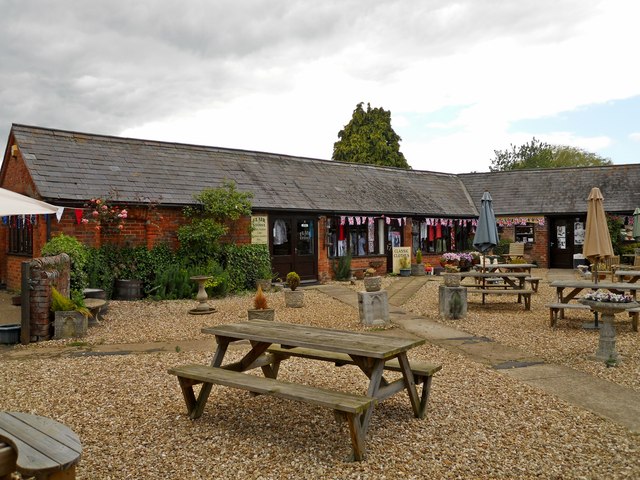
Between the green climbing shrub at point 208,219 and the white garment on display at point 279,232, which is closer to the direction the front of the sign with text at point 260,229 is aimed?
the green climbing shrub

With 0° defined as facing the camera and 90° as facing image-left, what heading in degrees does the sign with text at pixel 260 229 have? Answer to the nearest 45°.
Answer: approximately 0°

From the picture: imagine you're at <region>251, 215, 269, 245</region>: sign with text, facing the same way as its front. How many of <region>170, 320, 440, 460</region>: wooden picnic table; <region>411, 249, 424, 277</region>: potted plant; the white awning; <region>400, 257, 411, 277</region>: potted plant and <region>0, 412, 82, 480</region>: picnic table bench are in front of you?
3

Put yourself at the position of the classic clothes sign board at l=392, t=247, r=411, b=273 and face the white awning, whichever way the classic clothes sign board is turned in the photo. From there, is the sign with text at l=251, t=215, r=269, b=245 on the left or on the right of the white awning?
right

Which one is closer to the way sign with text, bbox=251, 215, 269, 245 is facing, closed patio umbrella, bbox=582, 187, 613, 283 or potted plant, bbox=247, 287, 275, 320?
the potted plant

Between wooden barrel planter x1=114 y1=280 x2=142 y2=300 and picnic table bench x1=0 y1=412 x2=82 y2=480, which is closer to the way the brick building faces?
the picnic table bench

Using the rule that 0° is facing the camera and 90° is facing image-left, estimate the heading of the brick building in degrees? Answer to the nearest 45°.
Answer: approximately 315°

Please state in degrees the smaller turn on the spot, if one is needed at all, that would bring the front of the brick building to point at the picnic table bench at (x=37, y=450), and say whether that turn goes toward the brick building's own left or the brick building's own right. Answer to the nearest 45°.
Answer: approximately 45° to the brick building's own right

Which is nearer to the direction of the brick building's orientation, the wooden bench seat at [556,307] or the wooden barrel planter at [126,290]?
the wooden bench seat

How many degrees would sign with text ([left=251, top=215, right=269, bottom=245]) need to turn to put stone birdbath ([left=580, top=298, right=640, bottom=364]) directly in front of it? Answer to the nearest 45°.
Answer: approximately 45° to its left

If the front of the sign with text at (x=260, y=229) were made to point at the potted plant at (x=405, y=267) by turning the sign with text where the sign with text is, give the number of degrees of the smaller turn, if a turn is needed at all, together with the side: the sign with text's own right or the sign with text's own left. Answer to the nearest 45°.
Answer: approximately 135° to the sign with text's own left
